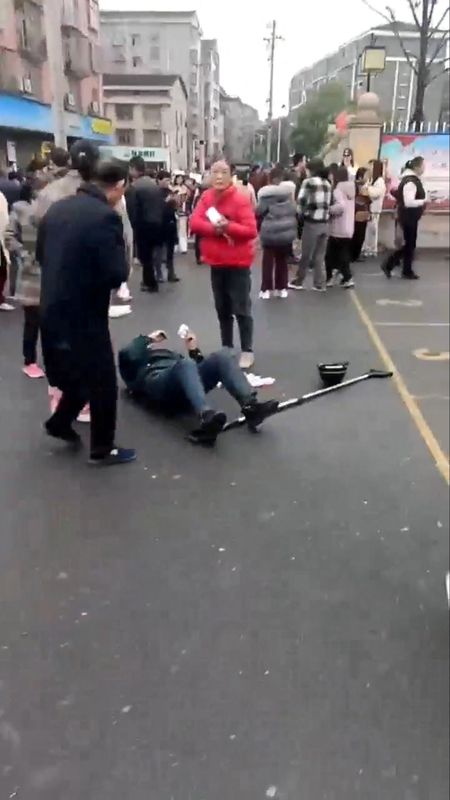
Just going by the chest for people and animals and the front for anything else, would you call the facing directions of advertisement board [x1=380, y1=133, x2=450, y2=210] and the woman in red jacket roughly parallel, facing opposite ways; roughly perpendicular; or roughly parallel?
roughly parallel

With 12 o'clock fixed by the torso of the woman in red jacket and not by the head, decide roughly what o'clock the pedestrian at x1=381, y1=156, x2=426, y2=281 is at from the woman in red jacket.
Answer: The pedestrian is roughly at 8 o'clock from the woman in red jacket.

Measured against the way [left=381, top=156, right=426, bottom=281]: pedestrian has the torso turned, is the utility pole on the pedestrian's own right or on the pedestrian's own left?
on the pedestrian's own right

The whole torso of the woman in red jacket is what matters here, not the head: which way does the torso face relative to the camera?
toward the camera

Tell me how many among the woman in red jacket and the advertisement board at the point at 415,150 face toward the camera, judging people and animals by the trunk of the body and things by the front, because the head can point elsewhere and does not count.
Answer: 2

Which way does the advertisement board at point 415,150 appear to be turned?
toward the camera
